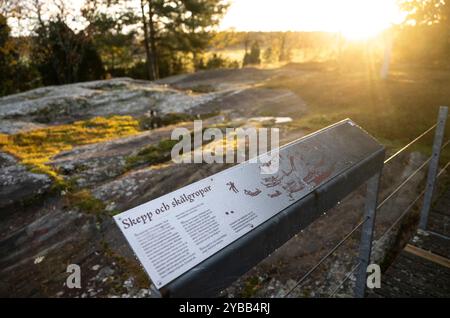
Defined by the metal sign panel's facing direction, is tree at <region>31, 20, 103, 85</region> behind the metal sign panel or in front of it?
behind

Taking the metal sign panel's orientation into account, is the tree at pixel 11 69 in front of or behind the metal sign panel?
behind

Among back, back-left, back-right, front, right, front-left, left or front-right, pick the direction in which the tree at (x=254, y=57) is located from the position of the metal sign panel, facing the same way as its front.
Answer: back-left
